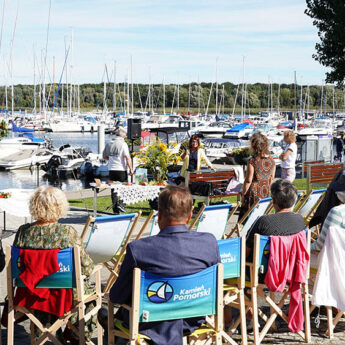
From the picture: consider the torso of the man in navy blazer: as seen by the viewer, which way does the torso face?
away from the camera

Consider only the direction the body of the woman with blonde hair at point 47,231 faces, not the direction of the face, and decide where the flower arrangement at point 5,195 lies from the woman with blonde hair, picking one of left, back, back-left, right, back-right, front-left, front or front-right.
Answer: front

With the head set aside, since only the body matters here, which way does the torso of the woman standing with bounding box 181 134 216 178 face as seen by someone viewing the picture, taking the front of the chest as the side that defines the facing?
toward the camera

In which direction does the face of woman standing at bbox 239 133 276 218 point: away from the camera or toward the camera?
away from the camera

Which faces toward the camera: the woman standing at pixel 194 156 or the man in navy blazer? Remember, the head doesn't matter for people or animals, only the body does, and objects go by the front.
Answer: the woman standing

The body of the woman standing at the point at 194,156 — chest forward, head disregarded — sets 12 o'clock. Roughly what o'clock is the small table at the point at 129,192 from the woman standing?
The small table is roughly at 2 o'clock from the woman standing.

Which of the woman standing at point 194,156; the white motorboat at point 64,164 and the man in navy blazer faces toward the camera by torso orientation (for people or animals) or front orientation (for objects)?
the woman standing

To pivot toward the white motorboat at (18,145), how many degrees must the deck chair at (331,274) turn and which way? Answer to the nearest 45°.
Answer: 0° — it already faces it

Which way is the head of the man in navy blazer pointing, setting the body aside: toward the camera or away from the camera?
away from the camera

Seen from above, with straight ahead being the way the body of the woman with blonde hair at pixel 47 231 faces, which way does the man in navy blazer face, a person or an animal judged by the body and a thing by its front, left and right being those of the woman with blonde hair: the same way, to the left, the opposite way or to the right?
the same way

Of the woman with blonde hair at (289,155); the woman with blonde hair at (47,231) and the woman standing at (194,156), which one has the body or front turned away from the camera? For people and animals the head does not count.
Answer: the woman with blonde hair at (47,231)

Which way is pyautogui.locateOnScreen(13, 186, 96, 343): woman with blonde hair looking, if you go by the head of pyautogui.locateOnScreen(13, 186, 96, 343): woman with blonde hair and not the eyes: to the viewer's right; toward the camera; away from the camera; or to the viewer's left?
away from the camera

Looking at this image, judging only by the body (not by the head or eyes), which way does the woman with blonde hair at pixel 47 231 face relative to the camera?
away from the camera

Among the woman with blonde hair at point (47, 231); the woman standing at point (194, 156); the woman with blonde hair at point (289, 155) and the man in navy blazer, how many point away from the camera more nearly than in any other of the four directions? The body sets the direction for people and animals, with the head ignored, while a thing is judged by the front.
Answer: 2

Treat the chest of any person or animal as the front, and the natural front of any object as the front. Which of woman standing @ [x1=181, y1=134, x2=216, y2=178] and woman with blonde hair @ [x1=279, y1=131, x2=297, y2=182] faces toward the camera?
the woman standing

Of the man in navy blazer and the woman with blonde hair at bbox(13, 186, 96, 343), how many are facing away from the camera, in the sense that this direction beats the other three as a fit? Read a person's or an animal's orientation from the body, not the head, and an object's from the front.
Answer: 2

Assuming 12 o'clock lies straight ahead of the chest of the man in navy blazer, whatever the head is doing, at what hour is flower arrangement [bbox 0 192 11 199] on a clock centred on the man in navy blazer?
The flower arrangement is roughly at 11 o'clock from the man in navy blazer.

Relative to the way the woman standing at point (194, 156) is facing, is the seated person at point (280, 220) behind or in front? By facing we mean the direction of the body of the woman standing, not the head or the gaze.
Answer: in front
